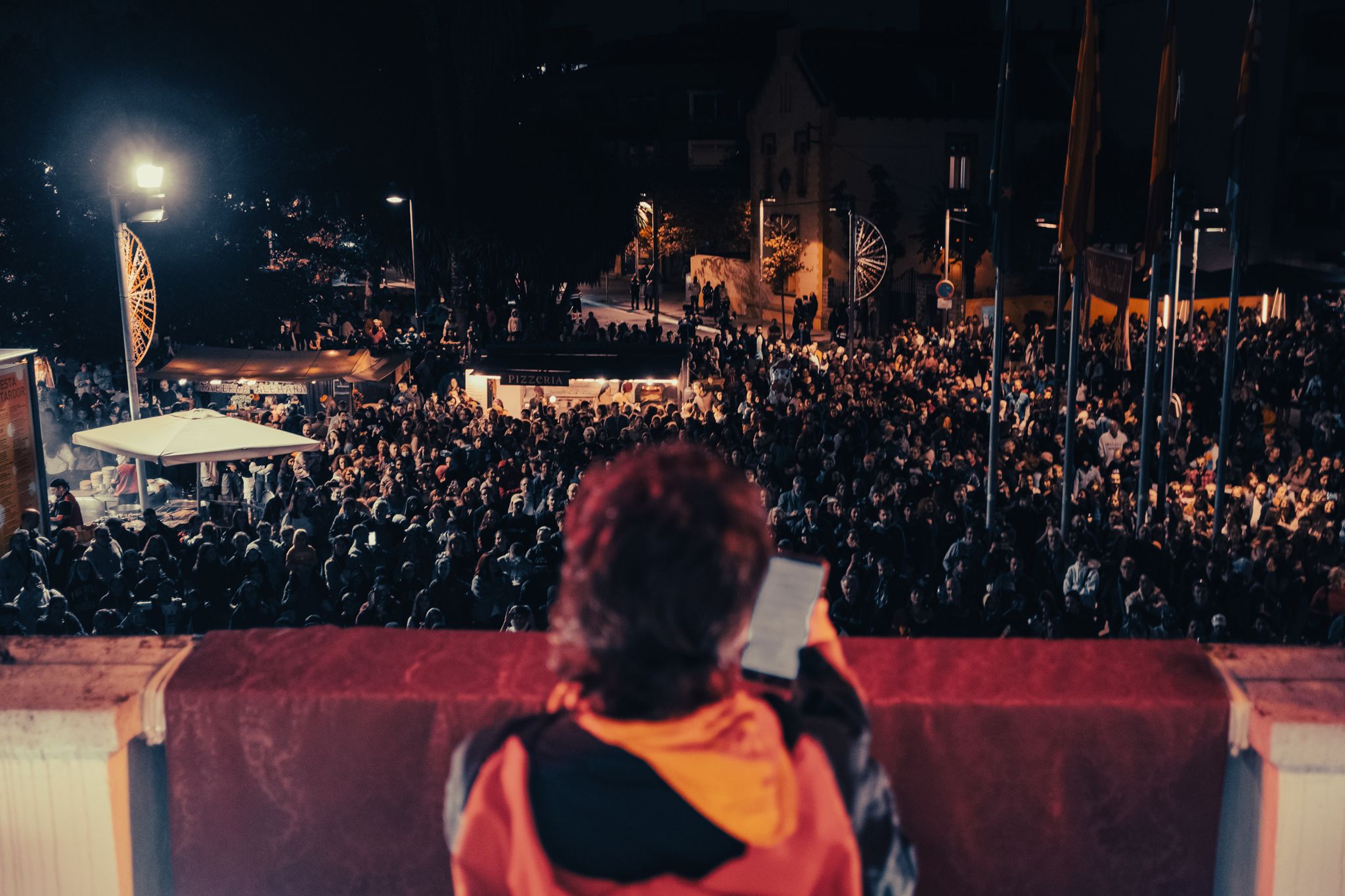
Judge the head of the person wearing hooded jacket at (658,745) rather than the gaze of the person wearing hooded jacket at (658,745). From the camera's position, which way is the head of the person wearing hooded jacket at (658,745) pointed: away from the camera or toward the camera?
away from the camera

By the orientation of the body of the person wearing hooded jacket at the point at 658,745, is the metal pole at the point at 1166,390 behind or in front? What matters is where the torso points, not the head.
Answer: in front

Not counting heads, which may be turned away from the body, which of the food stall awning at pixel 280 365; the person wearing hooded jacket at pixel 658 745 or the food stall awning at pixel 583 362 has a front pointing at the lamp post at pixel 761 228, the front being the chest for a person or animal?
the person wearing hooded jacket

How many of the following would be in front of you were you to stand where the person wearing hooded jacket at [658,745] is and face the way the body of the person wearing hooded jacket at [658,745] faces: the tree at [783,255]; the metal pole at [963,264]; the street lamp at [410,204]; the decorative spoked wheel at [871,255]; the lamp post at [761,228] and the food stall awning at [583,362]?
6

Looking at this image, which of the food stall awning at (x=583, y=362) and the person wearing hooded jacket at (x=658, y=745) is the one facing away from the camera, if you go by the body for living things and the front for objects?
the person wearing hooded jacket

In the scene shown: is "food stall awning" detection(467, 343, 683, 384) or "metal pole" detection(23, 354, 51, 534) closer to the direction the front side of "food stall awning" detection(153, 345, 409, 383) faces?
the metal pole

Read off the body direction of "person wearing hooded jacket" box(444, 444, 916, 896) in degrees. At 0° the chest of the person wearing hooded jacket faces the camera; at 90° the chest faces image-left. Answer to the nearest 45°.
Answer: approximately 180°

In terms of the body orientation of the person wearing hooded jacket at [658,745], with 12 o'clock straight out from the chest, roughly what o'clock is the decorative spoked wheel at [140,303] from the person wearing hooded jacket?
The decorative spoked wheel is roughly at 11 o'clock from the person wearing hooded jacket.

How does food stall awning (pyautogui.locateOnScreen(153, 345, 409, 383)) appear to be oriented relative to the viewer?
toward the camera

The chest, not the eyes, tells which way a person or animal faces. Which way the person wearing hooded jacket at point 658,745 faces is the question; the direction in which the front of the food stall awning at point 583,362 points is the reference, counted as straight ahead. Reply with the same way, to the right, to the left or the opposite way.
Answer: the opposite way

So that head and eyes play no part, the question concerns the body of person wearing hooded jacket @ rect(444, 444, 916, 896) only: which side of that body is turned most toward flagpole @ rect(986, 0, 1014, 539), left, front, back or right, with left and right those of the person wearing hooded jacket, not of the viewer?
front

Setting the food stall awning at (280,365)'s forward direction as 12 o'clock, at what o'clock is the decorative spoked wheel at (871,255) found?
The decorative spoked wheel is roughly at 8 o'clock from the food stall awning.

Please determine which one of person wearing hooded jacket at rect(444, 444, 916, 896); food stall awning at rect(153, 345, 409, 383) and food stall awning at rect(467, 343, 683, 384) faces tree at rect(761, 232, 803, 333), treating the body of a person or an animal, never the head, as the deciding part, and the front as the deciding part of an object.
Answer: the person wearing hooded jacket

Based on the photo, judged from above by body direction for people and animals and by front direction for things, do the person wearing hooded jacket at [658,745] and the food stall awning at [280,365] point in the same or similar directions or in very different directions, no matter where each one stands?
very different directions

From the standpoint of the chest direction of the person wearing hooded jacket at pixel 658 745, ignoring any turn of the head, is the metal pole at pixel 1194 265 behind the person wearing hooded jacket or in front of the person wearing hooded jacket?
in front

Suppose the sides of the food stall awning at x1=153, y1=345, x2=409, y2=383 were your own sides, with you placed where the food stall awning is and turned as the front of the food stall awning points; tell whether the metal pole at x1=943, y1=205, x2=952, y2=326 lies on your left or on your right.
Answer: on your left
